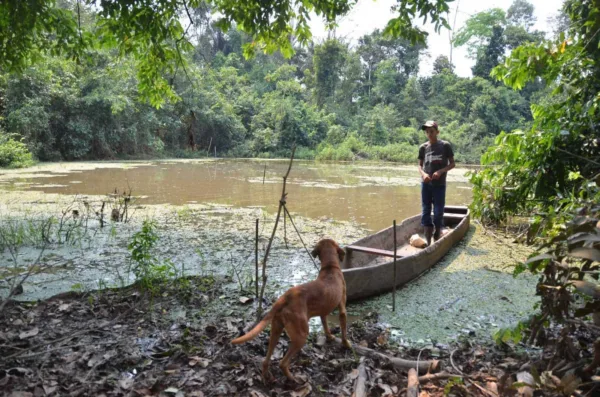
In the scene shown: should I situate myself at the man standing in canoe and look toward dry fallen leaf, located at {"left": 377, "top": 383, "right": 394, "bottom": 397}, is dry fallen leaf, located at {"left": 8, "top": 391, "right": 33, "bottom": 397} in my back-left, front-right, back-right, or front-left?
front-right

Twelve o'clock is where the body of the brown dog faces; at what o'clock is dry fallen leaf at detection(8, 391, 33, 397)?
The dry fallen leaf is roughly at 7 o'clock from the brown dog.

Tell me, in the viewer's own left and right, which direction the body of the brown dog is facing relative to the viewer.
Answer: facing away from the viewer and to the right of the viewer

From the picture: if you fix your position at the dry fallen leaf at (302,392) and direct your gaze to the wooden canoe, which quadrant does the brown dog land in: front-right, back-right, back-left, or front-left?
front-left

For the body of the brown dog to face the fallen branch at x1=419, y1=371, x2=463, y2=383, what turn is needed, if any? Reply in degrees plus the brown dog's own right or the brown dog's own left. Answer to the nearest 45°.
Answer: approximately 45° to the brown dog's own right

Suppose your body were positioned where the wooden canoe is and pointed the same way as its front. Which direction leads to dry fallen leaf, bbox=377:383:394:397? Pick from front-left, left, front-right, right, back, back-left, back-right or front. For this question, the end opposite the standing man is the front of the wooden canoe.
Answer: front-left

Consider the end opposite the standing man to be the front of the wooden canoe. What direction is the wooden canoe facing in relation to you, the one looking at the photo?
facing the viewer and to the left of the viewer
